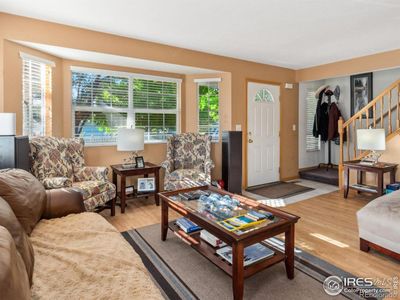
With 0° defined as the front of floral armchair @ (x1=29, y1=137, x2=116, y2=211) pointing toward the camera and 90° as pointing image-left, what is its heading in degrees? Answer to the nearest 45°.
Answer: approximately 315°

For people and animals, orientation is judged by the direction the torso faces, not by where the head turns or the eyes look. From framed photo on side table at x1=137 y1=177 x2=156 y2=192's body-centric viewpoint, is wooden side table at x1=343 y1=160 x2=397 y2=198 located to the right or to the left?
on its left

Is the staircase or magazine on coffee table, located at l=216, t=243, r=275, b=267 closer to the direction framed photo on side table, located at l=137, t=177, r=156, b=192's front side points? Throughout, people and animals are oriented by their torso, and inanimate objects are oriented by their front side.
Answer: the magazine on coffee table

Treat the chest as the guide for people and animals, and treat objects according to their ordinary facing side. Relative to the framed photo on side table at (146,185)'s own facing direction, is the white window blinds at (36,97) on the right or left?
on its right

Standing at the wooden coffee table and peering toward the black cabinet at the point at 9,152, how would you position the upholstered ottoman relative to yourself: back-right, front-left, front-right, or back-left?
back-right

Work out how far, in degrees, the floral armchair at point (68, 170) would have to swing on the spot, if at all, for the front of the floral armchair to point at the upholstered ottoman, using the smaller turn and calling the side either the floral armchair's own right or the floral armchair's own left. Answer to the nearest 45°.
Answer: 0° — it already faces it

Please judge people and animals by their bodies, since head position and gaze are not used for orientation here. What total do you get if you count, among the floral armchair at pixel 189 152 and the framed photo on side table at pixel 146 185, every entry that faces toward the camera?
2
